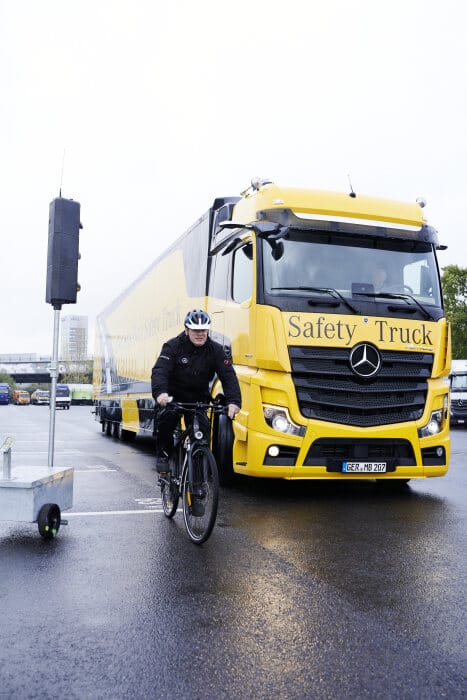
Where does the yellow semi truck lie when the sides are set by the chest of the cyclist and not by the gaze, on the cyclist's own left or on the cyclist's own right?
on the cyclist's own left

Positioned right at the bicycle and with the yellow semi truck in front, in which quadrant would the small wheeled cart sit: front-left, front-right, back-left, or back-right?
back-left

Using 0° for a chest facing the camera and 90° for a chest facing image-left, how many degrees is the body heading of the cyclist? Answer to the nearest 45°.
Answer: approximately 0°

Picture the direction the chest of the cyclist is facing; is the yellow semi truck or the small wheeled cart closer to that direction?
the small wheeled cart

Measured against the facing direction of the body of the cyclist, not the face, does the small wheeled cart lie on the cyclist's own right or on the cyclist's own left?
on the cyclist's own right
